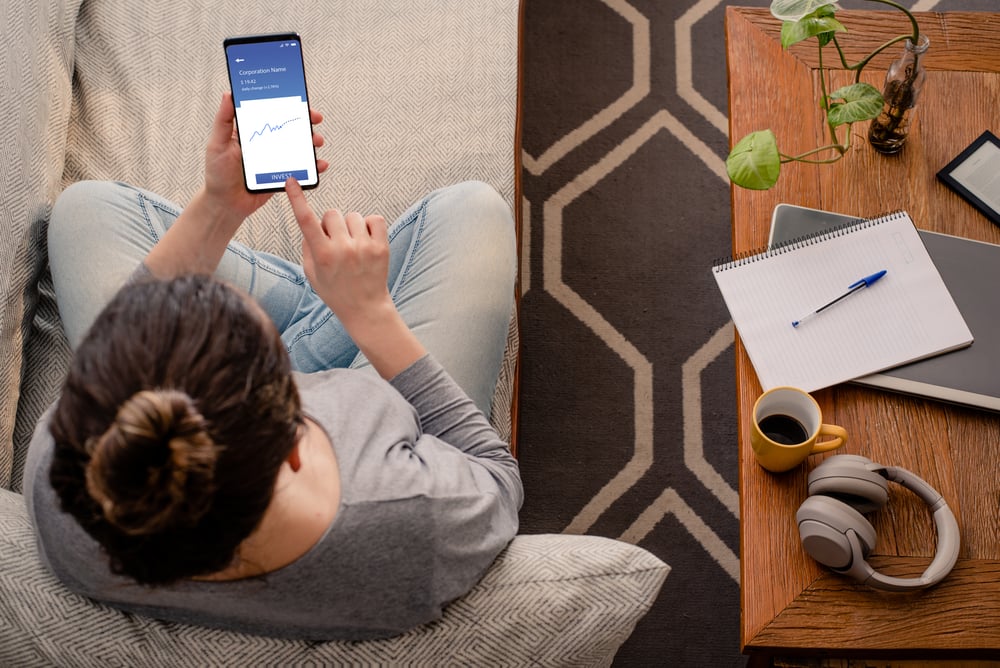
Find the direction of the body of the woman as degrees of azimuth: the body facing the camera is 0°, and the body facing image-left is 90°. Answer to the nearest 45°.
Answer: approximately 180°

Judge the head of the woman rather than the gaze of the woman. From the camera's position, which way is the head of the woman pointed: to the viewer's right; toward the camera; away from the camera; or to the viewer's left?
away from the camera

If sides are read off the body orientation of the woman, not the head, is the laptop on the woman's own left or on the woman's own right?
on the woman's own right
